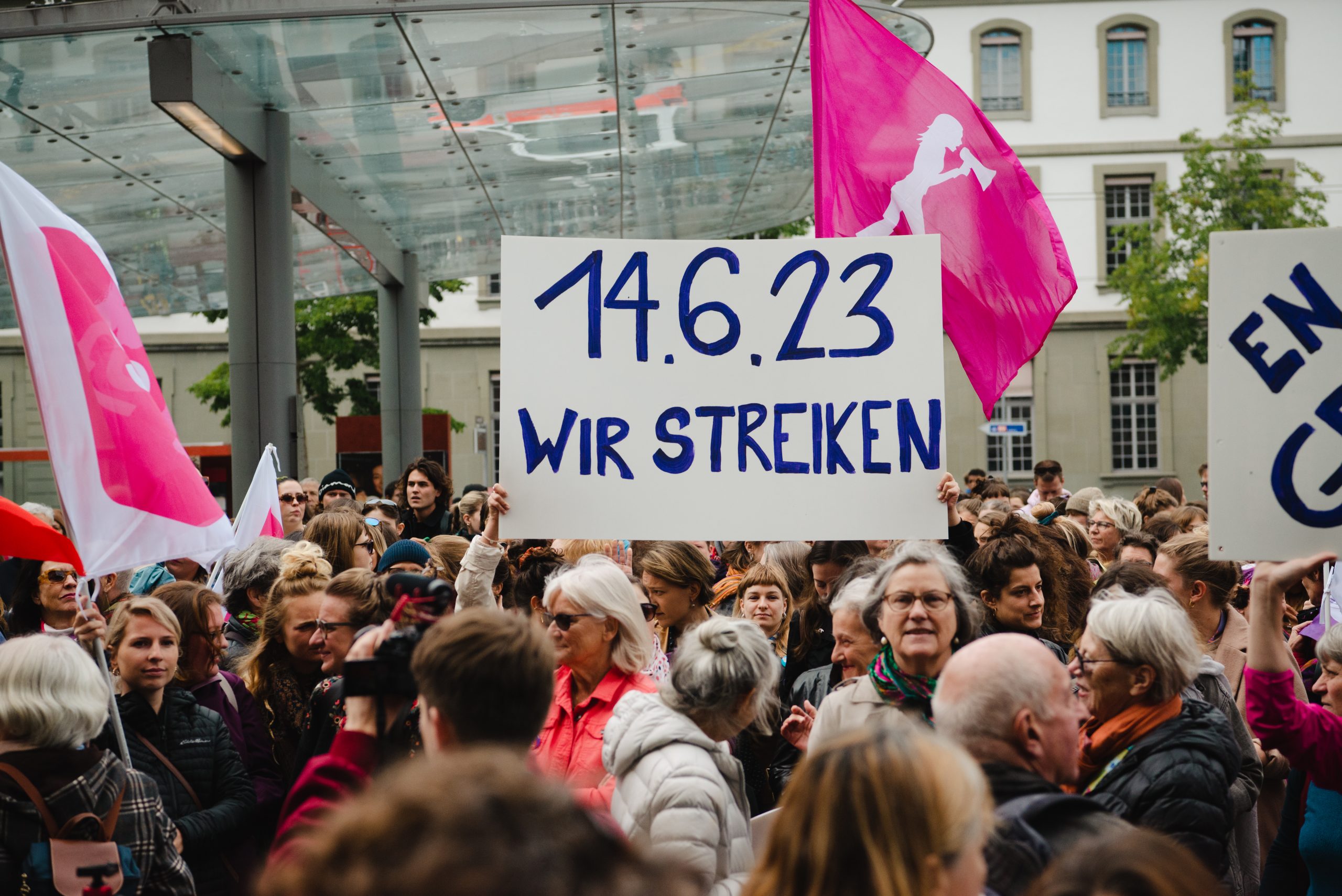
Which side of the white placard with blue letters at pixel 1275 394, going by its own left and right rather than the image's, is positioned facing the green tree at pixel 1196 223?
back

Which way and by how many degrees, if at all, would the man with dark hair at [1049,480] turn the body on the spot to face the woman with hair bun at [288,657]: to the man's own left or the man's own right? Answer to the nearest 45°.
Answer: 0° — they already face them

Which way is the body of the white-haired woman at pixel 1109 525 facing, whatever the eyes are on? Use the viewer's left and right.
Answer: facing the viewer and to the left of the viewer

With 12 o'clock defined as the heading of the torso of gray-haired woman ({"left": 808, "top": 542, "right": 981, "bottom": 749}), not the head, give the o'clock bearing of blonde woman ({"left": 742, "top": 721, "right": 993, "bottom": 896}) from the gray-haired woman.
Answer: The blonde woman is roughly at 12 o'clock from the gray-haired woman.

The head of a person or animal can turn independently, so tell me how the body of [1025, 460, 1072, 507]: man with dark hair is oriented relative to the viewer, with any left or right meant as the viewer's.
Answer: facing the viewer

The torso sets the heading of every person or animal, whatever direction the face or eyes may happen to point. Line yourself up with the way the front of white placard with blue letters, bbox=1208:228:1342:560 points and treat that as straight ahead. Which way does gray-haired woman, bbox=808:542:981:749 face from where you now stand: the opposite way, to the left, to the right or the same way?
the same way

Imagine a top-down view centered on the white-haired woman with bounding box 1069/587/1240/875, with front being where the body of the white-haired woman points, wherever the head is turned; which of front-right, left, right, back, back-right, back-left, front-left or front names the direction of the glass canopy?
front-right

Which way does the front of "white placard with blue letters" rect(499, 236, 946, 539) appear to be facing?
toward the camera

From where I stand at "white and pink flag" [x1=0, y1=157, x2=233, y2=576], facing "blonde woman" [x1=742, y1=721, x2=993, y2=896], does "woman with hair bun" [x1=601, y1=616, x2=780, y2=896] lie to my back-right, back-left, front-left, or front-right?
front-left

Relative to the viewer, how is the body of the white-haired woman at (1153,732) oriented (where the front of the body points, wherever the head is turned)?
to the viewer's left

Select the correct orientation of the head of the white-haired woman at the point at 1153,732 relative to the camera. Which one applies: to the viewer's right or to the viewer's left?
to the viewer's left

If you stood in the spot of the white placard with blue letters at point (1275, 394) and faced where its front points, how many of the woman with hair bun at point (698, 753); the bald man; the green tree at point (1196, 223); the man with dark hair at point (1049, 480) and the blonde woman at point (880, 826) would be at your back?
2

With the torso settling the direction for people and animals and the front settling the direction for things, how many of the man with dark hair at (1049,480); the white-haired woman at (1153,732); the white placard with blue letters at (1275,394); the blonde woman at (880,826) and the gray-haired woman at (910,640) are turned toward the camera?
3

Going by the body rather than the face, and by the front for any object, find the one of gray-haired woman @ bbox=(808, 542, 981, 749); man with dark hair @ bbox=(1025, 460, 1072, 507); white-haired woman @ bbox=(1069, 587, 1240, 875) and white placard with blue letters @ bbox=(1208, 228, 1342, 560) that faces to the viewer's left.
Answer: white-haired woman @ bbox=(1069, 587, 1240, 875)

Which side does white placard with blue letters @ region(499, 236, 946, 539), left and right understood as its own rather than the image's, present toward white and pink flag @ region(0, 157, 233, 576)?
right

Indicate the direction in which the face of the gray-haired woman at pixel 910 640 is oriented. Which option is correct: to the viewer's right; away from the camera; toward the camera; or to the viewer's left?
toward the camera
